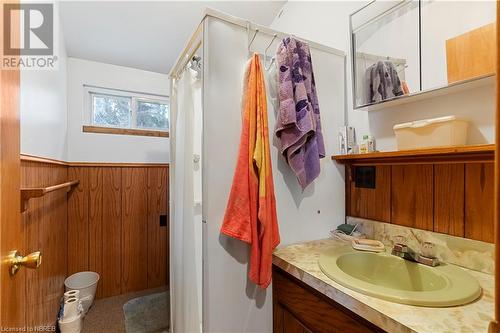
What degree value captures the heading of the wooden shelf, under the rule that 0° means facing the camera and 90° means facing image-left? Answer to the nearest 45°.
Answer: approximately 45°

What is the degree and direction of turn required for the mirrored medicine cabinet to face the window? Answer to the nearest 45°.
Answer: approximately 45° to its right

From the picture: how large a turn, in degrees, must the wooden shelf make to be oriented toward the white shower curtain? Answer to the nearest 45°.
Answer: approximately 45° to its right

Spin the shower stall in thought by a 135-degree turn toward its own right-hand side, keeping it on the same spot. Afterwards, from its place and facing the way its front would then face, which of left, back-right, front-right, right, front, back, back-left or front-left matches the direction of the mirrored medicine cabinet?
right

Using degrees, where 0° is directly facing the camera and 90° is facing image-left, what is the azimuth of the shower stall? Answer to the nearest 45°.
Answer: approximately 45°

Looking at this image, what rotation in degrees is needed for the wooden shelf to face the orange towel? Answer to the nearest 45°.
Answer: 0° — it already faces it
